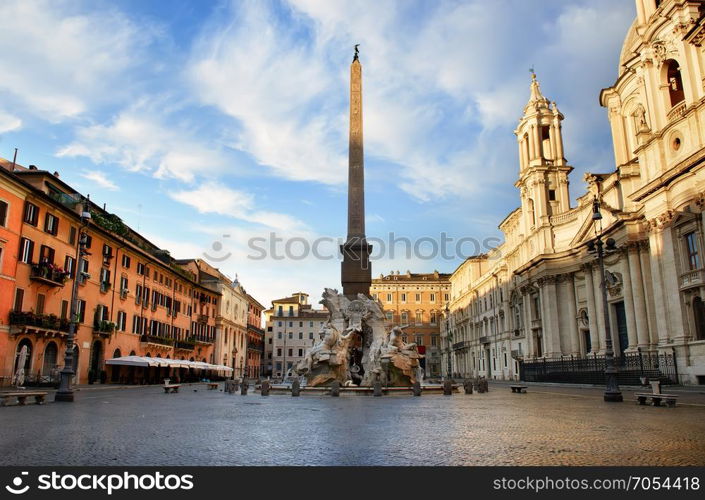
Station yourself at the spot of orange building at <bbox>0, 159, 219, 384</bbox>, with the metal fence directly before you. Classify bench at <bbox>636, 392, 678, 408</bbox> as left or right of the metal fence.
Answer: right

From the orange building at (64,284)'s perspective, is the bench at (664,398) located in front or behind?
in front

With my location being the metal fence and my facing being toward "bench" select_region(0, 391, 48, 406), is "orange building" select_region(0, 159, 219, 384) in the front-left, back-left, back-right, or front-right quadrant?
front-right

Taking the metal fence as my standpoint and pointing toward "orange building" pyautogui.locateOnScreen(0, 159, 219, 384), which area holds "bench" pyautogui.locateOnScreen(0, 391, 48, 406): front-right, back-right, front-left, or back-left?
front-left

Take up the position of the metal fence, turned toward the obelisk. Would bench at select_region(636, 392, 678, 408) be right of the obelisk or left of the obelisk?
left

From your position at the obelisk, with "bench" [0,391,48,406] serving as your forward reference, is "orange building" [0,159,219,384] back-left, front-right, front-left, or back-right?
front-right

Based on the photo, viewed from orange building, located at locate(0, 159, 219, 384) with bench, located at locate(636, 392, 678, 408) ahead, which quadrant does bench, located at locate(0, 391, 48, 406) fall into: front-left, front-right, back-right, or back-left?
front-right

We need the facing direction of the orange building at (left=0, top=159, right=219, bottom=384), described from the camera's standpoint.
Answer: facing the viewer and to the right of the viewer

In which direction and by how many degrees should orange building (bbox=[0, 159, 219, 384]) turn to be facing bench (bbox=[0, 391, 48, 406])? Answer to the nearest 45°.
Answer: approximately 45° to its right

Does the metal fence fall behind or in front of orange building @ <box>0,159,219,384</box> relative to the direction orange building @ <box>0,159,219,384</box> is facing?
in front

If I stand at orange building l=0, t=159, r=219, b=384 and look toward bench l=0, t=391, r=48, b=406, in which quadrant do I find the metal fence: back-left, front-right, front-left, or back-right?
front-left

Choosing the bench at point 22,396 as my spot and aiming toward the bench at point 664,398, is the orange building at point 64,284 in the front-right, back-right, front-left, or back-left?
back-left

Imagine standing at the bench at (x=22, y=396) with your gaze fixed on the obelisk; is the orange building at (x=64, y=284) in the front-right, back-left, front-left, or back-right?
front-left
